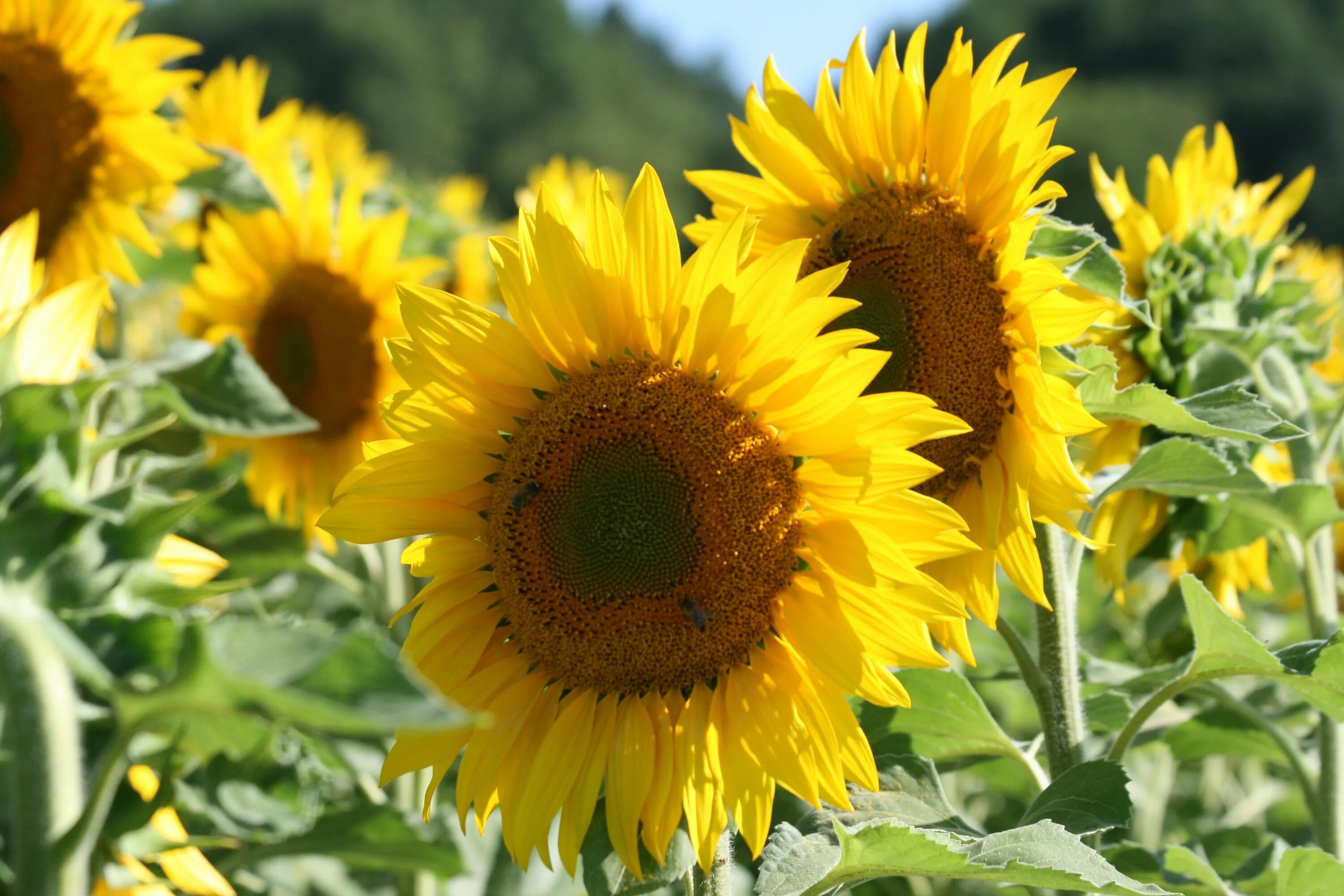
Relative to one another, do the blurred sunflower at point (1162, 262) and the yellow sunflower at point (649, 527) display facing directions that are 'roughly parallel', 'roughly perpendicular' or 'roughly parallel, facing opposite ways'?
roughly parallel, facing opposite ways

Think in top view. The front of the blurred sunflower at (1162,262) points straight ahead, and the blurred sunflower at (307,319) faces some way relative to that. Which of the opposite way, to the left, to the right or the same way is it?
the opposite way

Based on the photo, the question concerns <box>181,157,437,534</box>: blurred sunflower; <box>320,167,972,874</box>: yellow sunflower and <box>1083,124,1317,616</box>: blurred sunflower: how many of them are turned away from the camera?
1

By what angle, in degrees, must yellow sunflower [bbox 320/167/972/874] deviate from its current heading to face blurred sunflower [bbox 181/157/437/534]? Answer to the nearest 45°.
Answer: approximately 135° to its right

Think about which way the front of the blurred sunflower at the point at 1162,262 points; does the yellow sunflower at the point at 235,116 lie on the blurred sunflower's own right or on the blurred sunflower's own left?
on the blurred sunflower's own left

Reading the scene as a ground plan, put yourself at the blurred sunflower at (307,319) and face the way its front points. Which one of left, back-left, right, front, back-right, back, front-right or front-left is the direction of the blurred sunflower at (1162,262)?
left

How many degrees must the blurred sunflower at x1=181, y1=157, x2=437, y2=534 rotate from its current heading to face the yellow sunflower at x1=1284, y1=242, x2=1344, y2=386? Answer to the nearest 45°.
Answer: approximately 135° to its left

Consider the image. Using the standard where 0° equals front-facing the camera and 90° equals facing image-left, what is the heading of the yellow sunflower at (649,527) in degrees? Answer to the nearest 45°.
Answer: approximately 0°

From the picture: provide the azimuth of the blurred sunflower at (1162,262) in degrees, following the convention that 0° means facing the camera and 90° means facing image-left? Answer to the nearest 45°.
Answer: approximately 180°

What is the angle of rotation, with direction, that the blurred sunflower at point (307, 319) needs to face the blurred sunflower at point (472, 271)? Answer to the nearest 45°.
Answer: approximately 180°

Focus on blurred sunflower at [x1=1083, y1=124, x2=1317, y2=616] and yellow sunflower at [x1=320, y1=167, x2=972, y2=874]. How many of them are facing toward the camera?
1

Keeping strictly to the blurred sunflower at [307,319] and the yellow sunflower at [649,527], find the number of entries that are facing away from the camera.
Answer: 0

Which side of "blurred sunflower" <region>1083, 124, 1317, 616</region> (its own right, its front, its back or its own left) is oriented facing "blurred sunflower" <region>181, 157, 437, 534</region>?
left

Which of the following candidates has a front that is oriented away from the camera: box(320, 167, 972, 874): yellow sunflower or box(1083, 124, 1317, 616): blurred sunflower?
the blurred sunflower

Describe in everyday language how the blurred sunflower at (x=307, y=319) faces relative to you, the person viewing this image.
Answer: facing the viewer and to the left of the viewer
